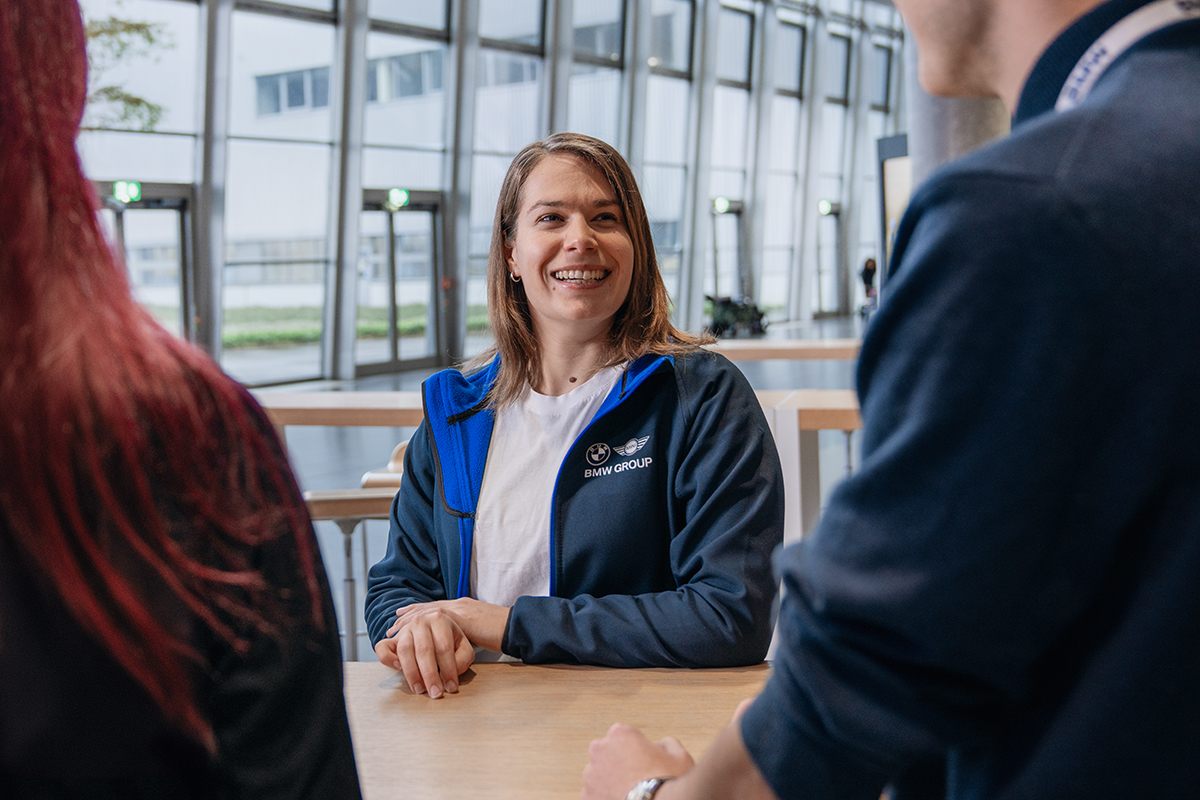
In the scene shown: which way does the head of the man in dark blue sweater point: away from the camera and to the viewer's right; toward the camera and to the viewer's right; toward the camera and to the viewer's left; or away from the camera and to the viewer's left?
away from the camera and to the viewer's left

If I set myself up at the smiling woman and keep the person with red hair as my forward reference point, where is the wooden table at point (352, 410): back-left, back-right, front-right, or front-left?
back-right

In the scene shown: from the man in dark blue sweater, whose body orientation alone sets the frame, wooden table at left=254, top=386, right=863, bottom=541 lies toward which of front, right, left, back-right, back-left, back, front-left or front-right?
front-right

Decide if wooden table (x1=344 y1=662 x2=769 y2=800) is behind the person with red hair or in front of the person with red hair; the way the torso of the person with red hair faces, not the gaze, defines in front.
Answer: in front

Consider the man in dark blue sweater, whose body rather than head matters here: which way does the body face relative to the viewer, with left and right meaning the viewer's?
facing away from the viewer and to the left of the viewer

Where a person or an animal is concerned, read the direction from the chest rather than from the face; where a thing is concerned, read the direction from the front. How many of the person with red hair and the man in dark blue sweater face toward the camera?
0

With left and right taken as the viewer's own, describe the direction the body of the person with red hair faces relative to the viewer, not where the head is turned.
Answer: facing away from the viewer
